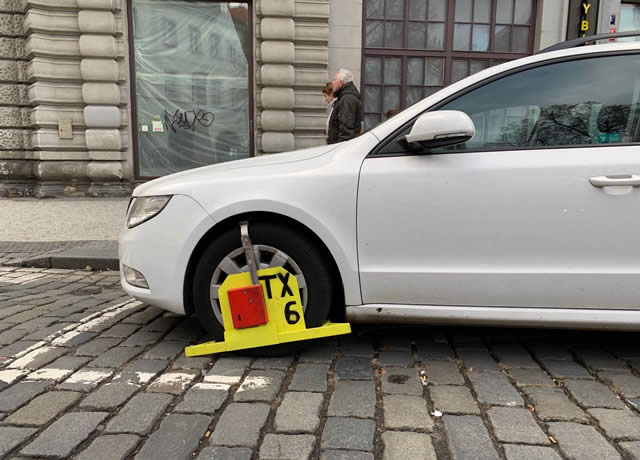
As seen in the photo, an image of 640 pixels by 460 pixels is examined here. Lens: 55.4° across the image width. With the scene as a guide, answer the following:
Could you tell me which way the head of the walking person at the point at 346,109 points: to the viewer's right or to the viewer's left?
to the viewer's left

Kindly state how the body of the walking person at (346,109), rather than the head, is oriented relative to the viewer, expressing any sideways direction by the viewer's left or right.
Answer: facing to the left of the viewer

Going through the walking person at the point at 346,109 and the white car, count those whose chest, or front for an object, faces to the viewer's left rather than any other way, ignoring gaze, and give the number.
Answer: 2

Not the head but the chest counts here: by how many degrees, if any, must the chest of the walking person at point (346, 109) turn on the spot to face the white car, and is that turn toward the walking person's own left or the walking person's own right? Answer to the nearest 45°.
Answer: approximately 90° to the walking person's own left

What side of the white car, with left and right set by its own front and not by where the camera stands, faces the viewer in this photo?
left

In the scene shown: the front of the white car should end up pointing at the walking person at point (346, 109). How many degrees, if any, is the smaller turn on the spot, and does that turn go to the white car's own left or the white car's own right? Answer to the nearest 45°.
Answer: approximately 90° to the white car's own right
